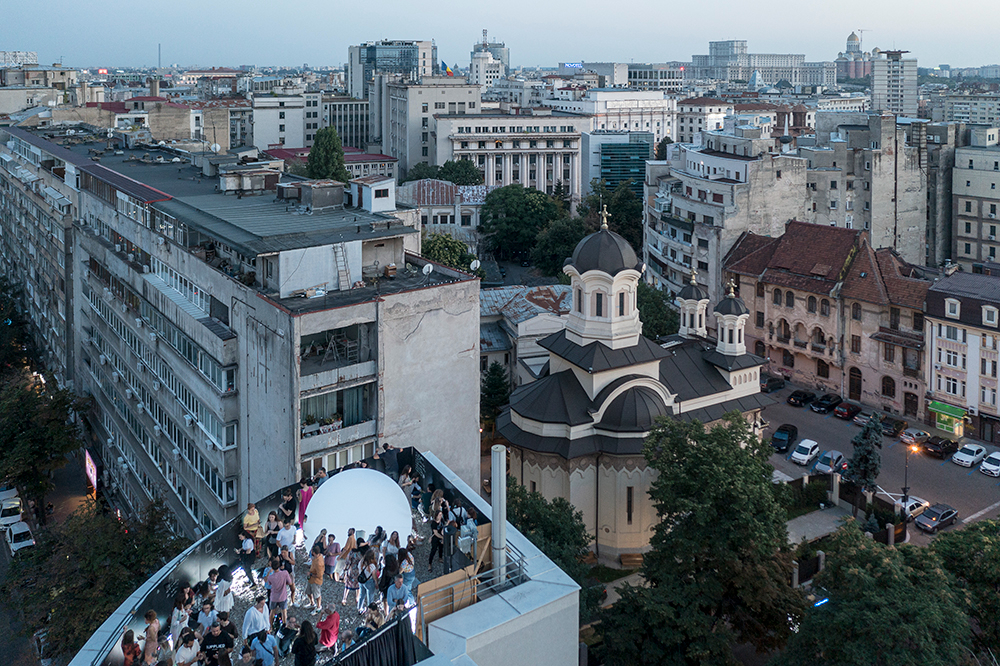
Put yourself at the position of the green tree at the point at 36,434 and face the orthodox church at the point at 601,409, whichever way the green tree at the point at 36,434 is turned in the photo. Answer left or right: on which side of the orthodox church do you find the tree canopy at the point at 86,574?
right

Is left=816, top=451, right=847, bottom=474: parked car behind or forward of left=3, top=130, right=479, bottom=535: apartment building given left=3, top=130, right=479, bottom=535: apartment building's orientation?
behind

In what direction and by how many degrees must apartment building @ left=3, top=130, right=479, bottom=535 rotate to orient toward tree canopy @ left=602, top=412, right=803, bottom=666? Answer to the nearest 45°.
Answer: approximately 135° to its left

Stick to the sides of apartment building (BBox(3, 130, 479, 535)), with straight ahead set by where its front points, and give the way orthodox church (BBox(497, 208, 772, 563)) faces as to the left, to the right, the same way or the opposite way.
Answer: the opposite way

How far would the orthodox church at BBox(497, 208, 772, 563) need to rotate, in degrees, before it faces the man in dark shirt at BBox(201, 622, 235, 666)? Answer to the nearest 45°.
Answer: approximately 135° to its right

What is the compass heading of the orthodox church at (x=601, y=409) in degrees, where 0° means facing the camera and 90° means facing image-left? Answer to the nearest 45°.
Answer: approximately 225°
